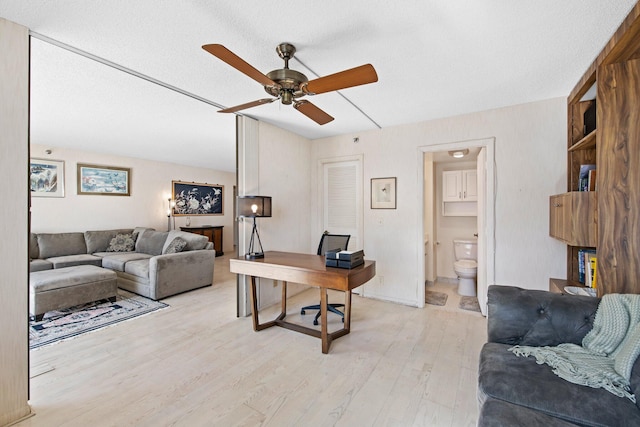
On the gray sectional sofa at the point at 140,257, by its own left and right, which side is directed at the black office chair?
left

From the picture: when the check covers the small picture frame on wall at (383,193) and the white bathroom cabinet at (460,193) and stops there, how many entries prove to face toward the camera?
2

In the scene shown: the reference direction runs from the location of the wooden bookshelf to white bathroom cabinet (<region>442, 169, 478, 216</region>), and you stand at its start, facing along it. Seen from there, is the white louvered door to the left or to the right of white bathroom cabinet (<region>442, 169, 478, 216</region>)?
left

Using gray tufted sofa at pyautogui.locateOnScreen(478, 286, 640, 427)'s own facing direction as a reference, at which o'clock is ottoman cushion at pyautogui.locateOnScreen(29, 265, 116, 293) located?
The ottoman cushion is roughly at 1 o'clock from the gray tufted sofa.

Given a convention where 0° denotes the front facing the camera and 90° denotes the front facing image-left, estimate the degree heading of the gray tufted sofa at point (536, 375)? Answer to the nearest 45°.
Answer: approximately 45°

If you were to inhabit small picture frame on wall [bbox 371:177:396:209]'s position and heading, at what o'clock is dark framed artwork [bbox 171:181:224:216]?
The dark framed artwork is roughly at 4 o'clock from the small picture frame on wall.

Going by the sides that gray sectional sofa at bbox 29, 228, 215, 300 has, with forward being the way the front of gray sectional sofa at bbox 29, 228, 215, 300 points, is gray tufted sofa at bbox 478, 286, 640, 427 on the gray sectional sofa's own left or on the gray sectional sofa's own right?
on the gray sectional sofa's own left

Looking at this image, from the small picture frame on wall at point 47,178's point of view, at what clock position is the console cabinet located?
The console cabinet is roughly at 9 o'clock from the small picture frame on wall.

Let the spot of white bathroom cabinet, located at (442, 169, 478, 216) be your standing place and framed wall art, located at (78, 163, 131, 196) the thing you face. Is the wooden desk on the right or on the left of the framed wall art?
left

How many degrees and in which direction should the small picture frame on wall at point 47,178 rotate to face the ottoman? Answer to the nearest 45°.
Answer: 0° — it already faces it
